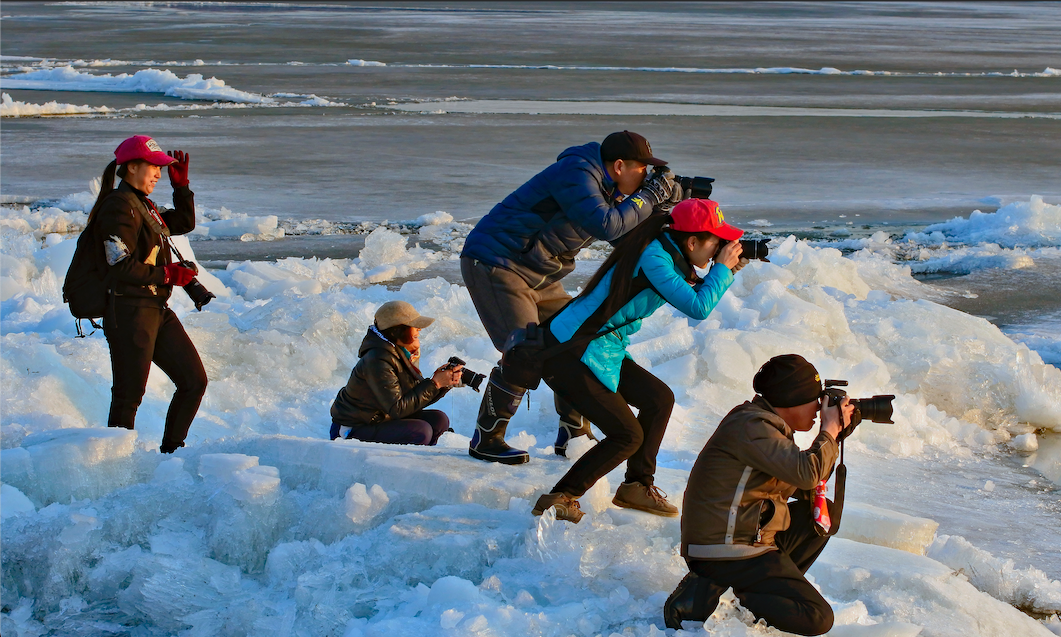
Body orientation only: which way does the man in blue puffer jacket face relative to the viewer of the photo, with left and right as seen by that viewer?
facing to the right of the viewer

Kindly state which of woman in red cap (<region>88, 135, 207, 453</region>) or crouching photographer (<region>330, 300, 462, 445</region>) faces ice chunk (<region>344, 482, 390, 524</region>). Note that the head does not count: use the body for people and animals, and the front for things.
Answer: the woman in red cap

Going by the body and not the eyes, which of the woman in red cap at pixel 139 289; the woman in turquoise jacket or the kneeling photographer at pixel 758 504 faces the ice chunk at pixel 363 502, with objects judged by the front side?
the woman in red cap

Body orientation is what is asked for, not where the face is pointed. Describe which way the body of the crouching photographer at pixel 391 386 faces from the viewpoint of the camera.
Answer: to the viewer's right

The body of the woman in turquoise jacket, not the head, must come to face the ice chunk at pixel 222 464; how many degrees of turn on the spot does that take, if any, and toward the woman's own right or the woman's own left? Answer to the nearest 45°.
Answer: approximately 180°

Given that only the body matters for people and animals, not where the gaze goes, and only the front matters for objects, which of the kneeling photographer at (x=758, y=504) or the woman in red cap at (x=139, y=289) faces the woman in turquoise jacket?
the woman in red cap

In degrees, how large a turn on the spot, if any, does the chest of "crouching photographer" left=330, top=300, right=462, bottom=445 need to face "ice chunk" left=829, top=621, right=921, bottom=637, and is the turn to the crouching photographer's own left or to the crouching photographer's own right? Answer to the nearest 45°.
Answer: approximately 45° to the crouching photographer's own right

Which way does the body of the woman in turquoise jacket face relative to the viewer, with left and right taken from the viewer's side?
facing to the right of the viewer

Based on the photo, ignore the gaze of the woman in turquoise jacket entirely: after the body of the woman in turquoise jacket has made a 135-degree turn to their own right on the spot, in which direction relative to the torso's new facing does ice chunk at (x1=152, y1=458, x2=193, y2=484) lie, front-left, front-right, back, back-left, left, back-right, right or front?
front-right

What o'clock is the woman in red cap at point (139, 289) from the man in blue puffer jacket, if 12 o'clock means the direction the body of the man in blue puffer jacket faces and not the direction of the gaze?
The woman in red cap is roughly at 6 o'clock from the man in blue puffer jacket.

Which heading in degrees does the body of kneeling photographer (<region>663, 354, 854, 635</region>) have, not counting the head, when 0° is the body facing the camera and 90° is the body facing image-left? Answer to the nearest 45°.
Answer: approximately 270°
